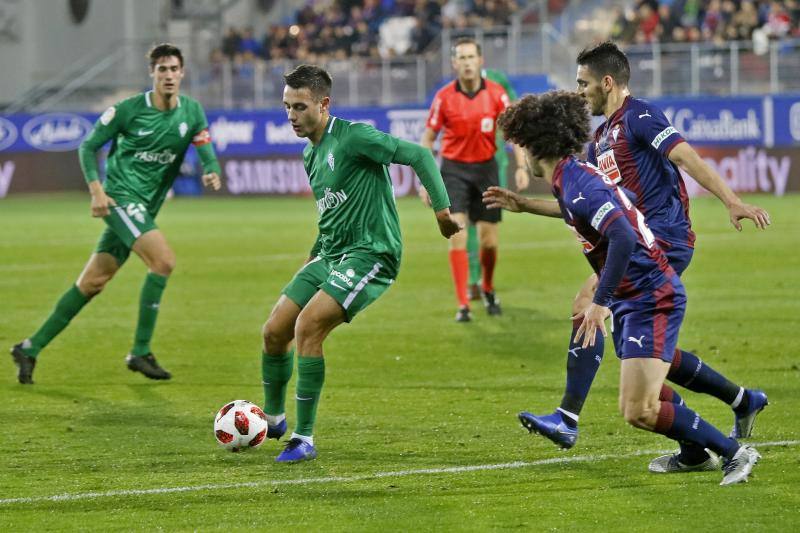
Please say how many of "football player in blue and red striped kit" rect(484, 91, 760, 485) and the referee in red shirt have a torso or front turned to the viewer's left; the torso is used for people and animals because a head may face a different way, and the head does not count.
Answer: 1

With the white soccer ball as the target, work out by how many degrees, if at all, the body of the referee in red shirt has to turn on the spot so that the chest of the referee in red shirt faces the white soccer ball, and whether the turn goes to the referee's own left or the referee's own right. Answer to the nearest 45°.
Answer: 0° — they already face it

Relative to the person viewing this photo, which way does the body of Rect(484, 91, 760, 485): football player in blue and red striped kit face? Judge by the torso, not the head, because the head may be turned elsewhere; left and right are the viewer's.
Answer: facing to the left of the viewer

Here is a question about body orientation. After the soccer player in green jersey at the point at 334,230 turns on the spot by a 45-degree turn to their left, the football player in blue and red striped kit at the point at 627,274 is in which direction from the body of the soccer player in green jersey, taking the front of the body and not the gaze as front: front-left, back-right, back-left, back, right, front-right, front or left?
front-left

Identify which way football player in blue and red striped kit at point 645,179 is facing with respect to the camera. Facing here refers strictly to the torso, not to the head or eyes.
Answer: to the viewer's left

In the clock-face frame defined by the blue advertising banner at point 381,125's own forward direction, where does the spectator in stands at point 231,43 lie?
The spectator in stands is roughly at 5 o'clock from the blue advertising banner.

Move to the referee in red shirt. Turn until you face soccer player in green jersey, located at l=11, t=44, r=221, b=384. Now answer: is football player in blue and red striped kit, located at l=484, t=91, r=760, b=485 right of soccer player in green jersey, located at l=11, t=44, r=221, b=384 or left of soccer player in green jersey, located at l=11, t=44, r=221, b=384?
left
